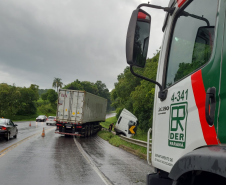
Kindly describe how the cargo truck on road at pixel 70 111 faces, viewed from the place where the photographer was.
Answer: facing away from the viewer and to the right of the viewer

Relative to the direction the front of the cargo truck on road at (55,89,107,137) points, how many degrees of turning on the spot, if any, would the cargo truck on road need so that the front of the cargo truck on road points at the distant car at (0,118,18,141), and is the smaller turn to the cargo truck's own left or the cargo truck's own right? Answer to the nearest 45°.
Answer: approximately 180°

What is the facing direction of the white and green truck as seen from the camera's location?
facing away from the viewer and to the left of the viewer
